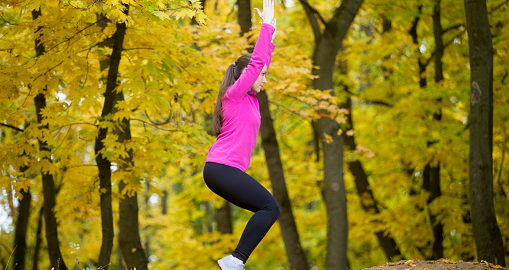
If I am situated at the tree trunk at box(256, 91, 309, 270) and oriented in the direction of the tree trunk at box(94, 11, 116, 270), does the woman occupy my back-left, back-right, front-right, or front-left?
front-left

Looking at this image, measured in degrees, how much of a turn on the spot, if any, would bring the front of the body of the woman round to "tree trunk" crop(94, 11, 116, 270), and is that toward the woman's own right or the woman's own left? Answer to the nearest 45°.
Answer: approximately 135° to the woman's own left

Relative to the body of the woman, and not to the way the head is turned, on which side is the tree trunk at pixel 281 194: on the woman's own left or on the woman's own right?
on the woman's own left

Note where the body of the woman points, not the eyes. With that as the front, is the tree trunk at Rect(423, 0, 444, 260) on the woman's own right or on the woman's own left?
on the woman's own left

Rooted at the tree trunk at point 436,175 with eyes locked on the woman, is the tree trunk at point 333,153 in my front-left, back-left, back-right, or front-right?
front-right

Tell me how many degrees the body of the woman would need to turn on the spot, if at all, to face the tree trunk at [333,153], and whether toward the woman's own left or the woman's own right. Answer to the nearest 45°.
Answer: approximately 90° to the woman's own left

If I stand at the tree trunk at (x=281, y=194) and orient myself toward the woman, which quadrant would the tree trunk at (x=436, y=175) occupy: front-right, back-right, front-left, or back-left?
back-left

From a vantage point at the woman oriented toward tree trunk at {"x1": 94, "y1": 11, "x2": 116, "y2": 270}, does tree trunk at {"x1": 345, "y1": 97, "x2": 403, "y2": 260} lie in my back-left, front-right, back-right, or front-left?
front-right

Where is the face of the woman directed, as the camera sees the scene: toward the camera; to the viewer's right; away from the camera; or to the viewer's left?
to the viewer's right

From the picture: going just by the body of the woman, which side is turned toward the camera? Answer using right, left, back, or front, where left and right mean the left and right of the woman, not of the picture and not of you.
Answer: right
